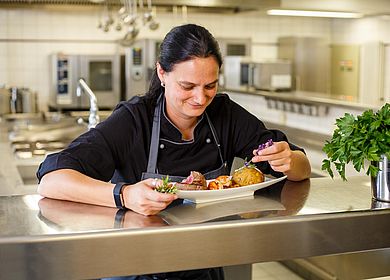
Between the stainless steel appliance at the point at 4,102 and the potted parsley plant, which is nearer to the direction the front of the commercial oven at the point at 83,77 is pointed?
the potted parsley plant

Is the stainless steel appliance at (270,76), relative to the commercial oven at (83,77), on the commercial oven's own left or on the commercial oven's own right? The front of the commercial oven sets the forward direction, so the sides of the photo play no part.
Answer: on the commercial oven's own left

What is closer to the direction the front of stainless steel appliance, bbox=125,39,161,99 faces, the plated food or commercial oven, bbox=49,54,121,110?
the plated food

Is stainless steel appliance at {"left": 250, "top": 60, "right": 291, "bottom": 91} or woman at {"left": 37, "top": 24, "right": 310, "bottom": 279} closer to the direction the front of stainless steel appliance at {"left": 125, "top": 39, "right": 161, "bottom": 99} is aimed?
the woman

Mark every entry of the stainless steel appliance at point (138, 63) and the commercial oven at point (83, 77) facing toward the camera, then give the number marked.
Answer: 2

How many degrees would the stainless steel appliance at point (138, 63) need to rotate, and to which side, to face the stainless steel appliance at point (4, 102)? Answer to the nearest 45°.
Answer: approximately 45° to its right

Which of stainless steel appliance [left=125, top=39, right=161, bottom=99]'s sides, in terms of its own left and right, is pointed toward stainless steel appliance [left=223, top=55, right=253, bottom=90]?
left

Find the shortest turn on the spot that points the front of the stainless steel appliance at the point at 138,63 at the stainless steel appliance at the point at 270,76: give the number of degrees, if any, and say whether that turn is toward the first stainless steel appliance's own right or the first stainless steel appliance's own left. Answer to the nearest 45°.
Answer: approximately 90° to the first stainless steel appliance's own left

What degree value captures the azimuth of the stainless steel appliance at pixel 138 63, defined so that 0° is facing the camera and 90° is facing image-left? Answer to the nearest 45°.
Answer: approximately 0°

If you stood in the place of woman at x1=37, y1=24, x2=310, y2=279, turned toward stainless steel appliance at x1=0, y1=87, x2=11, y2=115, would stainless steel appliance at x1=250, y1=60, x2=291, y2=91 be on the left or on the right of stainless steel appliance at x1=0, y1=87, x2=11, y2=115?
right

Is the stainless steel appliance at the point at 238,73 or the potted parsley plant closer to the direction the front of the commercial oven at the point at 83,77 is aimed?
the potted parsley plant
